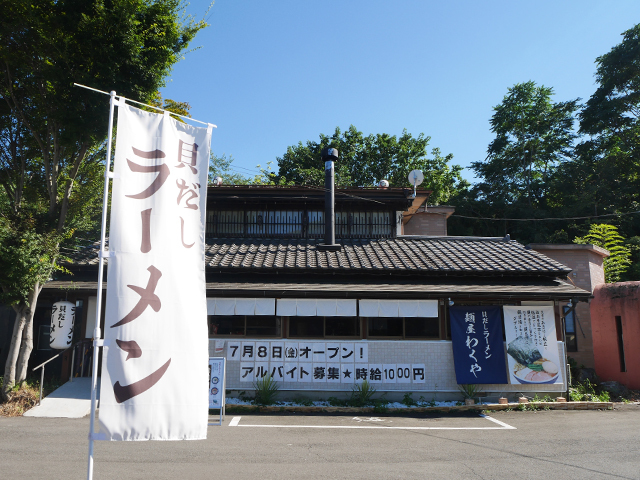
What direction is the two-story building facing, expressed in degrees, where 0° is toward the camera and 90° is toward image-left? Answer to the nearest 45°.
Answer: approximately 0°

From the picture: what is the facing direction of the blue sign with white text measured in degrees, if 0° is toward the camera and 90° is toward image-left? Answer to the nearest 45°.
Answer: approximately 0°

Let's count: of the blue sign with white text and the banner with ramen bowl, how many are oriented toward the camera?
2

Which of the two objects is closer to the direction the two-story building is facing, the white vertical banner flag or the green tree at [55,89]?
the white vertical banner flag

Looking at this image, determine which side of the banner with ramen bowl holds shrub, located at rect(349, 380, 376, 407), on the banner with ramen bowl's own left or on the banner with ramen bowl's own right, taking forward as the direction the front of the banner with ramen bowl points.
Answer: on the banner with ramen bowl's own right

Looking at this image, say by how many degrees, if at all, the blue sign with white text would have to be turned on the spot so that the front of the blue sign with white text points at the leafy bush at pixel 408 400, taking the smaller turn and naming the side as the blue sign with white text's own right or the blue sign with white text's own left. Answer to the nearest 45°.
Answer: approximately 90° to the blue sign with white text's own right

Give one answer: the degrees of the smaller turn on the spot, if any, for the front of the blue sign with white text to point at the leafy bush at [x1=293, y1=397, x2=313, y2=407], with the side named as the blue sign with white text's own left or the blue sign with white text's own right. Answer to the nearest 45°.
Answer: approximately 90° to the blue sign with white text's own right

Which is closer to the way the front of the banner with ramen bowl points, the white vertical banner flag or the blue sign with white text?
the white vertical banner flag

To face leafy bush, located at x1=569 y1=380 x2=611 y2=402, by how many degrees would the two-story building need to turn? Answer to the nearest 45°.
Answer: approximately 90° to its left

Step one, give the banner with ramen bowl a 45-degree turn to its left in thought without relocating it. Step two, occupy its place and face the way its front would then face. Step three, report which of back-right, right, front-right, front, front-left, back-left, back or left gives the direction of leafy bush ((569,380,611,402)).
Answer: left

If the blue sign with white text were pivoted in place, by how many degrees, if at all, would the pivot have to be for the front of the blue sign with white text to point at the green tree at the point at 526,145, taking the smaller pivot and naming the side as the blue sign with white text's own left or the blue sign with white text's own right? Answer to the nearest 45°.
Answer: approximately 180°
